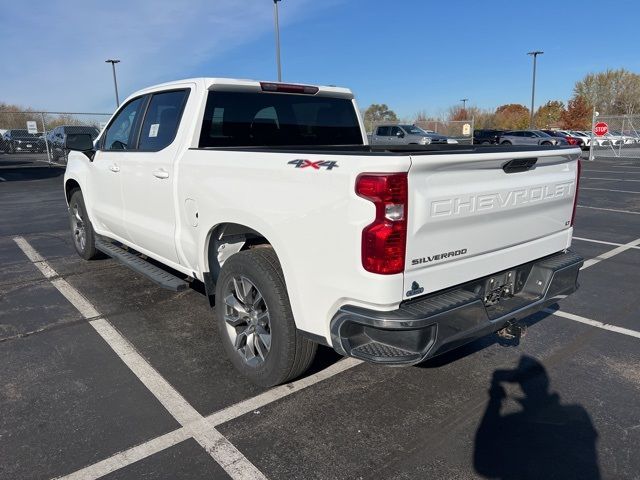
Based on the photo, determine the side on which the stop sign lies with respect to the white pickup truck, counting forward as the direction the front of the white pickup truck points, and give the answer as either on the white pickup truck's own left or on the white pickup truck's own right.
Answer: on the white pickup truck's own right

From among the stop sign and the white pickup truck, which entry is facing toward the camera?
the stop sign

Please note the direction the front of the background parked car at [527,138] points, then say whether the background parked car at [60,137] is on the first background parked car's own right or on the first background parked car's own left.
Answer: on the first background parked car's own right

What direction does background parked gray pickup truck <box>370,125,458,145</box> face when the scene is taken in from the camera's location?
facing the viewer and to the right of the viewer

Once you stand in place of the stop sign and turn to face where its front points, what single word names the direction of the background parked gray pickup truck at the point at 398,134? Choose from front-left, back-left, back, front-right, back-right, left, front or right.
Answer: right

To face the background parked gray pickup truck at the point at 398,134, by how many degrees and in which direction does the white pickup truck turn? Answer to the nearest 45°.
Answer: approximately 45° to its right

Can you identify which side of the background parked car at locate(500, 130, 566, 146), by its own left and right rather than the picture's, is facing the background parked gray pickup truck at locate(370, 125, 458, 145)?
right

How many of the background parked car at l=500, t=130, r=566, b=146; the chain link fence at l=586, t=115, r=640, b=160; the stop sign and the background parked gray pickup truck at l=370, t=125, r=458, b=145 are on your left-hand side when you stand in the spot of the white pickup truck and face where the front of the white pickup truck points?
0

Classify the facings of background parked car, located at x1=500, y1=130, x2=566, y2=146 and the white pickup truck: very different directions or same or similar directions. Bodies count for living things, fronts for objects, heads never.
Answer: very different directions

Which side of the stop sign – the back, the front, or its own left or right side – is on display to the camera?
front

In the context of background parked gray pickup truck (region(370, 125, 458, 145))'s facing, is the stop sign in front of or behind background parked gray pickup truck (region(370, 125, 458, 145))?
in front

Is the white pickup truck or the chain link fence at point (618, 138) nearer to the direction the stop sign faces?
the white pickup truck

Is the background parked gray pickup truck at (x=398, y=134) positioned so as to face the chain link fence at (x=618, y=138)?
no

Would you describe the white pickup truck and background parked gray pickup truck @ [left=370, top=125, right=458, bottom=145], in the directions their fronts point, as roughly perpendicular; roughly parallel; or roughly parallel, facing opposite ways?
roughly parallel, facing opposite ways

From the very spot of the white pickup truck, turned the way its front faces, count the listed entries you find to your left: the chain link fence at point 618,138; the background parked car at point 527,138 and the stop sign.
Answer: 0

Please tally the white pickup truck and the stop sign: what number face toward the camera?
1
